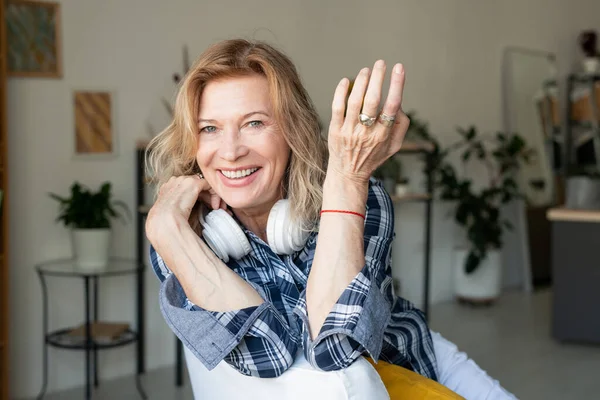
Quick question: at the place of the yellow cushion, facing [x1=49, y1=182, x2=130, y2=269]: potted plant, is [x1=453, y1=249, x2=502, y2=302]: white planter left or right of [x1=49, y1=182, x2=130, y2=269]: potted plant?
right

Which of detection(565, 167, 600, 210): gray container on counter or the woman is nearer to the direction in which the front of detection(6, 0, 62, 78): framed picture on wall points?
the woman

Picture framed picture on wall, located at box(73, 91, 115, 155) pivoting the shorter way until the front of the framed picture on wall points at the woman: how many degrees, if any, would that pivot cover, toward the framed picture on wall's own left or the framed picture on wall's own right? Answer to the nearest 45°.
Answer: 0° — it already faces them

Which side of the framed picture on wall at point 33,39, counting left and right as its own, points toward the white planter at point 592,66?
left

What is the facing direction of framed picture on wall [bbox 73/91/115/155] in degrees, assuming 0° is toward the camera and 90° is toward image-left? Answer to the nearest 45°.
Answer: approximately 0°

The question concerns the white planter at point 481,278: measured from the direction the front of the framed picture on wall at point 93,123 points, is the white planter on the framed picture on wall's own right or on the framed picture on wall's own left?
on the framed picture on wall's own left

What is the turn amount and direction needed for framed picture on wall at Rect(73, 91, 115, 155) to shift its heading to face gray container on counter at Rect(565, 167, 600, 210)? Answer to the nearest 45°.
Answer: approximately 90° to its left

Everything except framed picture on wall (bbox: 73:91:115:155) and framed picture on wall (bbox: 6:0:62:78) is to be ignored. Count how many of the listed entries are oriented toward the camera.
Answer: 2
